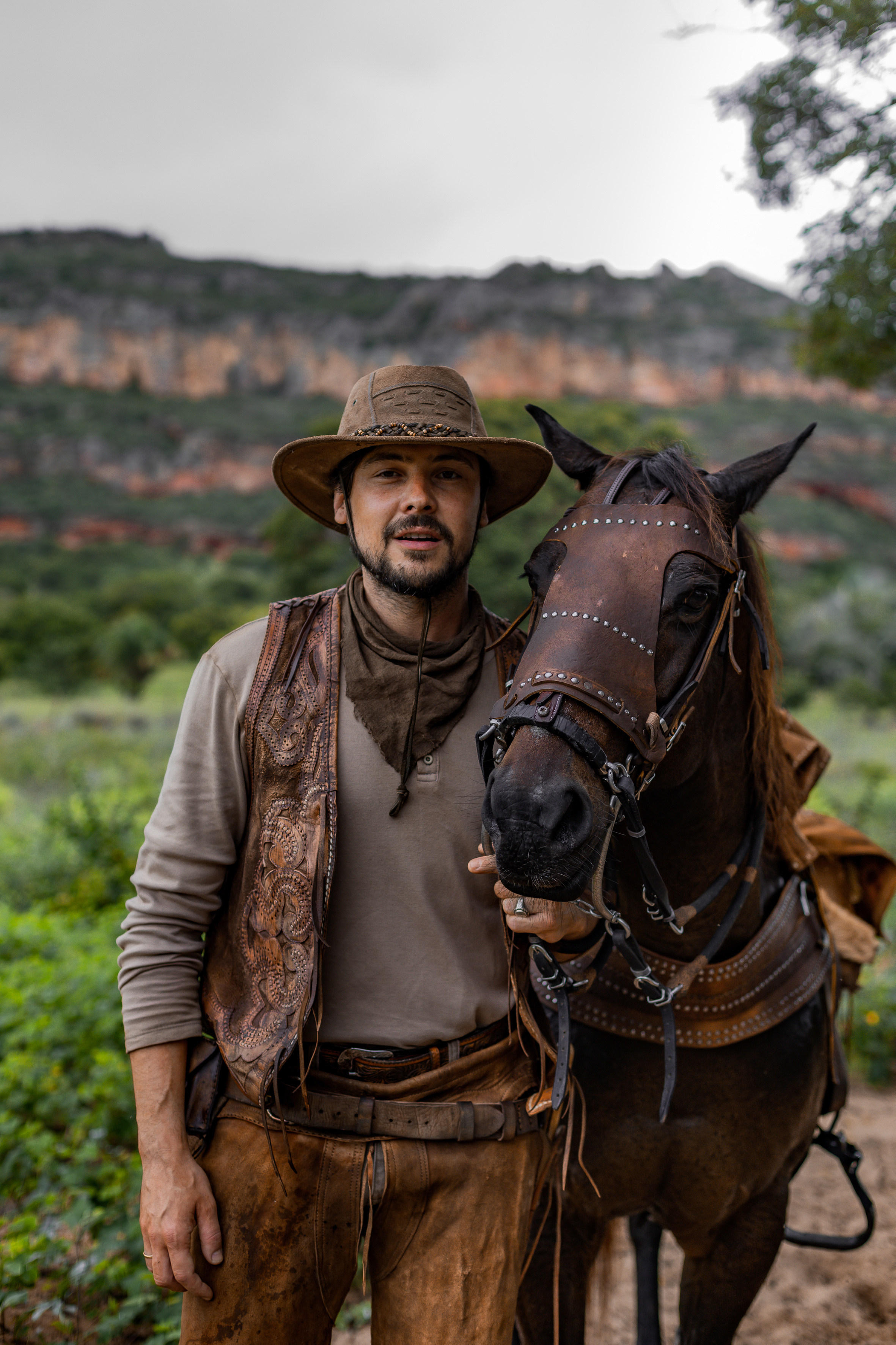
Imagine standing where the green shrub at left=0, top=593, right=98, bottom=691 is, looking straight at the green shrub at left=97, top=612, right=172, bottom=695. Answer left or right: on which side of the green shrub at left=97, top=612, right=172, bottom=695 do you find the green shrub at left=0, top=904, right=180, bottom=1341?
right

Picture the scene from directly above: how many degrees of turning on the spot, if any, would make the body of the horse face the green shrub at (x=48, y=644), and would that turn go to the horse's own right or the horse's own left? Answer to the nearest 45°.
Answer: approximately 135° to the horse's own right

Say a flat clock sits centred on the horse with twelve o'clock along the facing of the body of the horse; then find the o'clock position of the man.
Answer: The man is roughly at 2 o'clock from the horse.

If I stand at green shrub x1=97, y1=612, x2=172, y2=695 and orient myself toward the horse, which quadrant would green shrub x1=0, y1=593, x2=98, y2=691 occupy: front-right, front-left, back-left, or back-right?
back-right

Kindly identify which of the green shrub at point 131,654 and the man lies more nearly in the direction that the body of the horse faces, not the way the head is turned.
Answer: the man

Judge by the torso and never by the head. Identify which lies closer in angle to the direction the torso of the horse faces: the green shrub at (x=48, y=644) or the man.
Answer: the man

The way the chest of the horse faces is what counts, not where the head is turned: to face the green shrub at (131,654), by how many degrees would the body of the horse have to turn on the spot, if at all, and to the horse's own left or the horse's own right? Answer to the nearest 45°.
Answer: approximately 135° to the horse's own right

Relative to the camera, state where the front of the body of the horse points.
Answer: toward the camera
